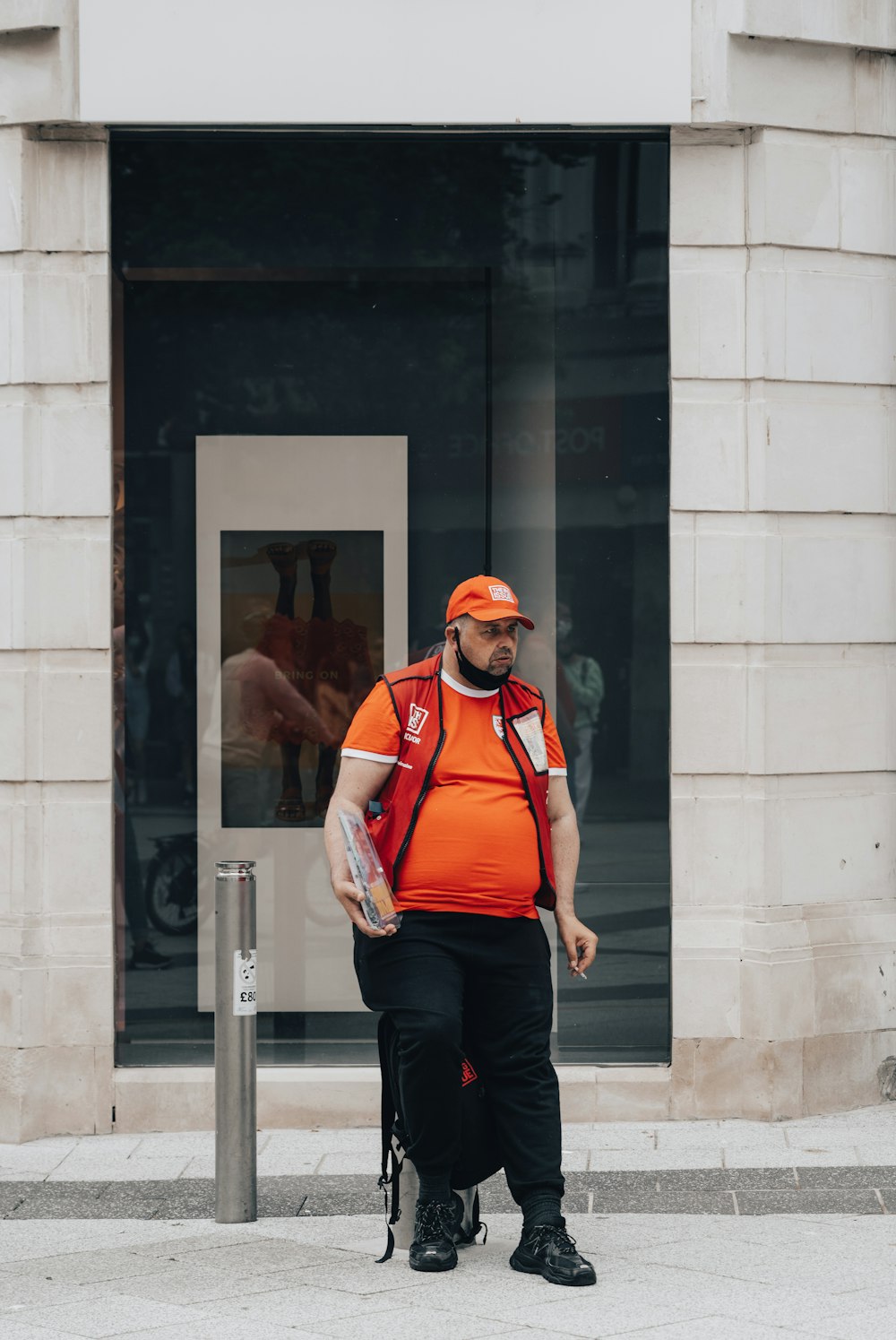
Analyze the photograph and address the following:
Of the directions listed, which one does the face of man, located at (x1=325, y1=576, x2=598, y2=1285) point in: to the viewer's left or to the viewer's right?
to the viewer's right

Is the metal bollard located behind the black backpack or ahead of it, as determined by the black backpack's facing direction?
behind
